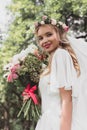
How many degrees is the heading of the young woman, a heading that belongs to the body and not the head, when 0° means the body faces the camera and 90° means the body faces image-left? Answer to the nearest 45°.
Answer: approximately 90°
